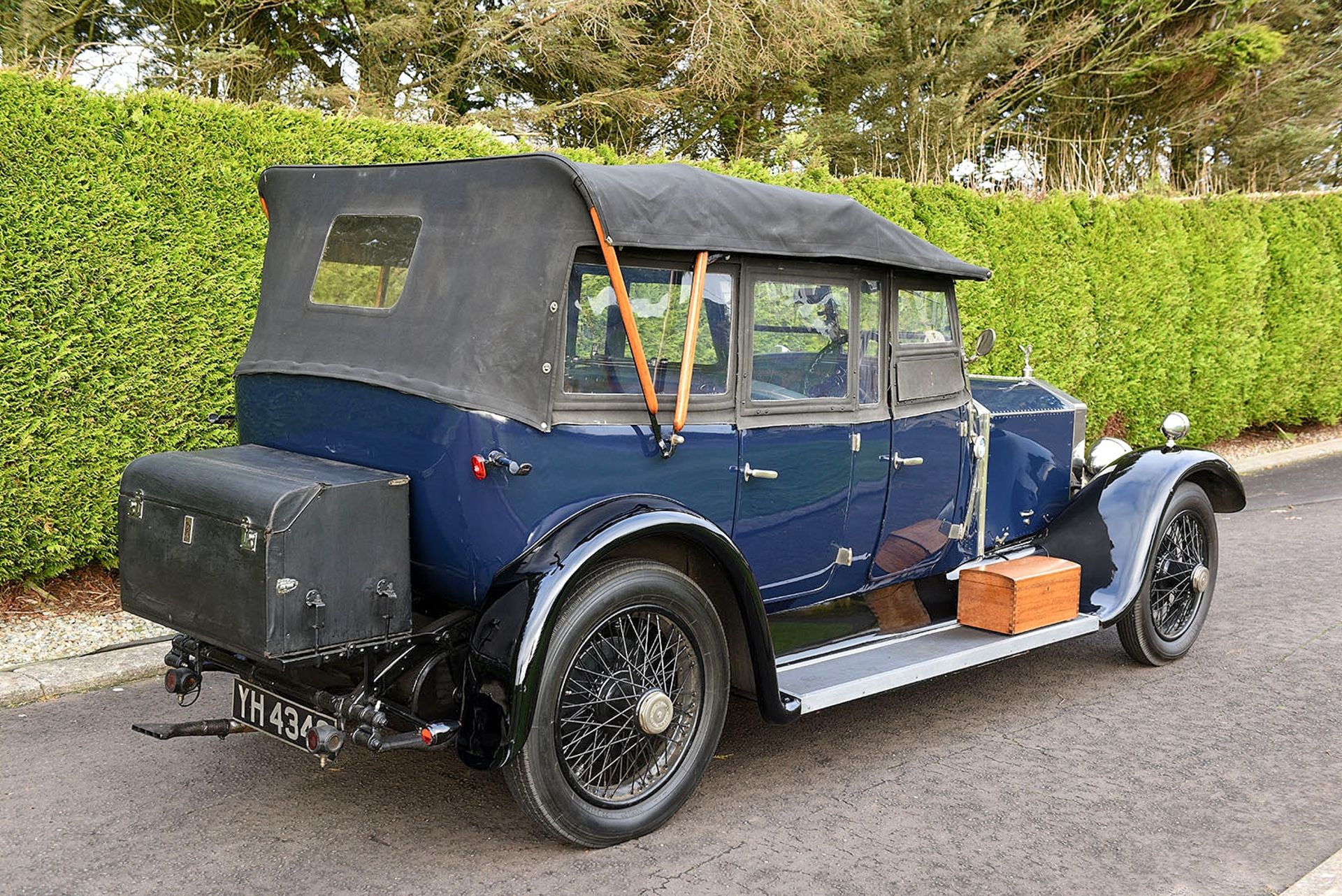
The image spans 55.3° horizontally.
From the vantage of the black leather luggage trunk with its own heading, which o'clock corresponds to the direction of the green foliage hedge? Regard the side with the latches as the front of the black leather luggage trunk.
The green foliage hedge is roughly at 4 o'clock from the black leather luggage trunk.

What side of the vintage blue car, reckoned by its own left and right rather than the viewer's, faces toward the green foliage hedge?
left

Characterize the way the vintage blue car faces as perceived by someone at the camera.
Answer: facing away from the viewer and to the right of the viewer

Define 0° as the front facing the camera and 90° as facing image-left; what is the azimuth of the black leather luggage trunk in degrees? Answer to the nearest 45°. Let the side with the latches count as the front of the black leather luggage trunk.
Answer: approximately 45°
